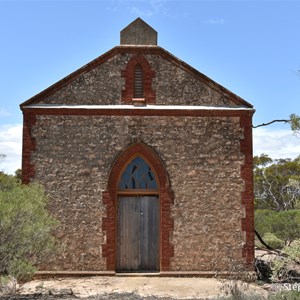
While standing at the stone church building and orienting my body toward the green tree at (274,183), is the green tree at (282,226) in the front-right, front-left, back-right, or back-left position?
front-right

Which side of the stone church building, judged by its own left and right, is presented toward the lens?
front

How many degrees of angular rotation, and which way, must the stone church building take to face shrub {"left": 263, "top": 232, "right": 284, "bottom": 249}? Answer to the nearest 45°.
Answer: approximately 90° to its left

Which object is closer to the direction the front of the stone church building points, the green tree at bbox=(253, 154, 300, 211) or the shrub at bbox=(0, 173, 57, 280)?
the shrub

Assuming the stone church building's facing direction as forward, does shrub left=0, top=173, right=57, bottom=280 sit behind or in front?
in front

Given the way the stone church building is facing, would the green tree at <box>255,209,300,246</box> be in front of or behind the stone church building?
behind
